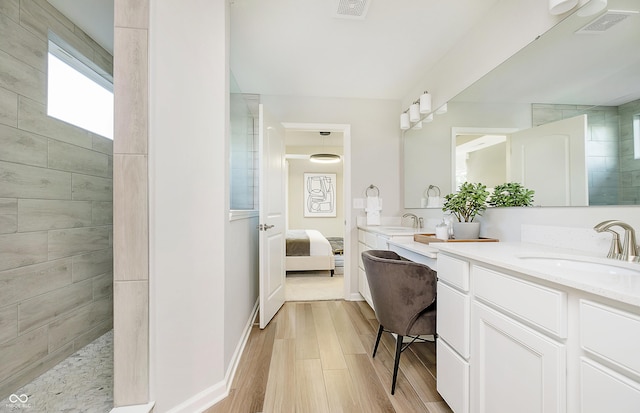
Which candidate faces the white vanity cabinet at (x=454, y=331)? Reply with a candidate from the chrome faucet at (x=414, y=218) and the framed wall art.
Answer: the framed wall art

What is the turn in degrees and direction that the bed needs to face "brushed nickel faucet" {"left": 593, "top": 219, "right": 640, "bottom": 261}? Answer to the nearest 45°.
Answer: approximately 90° to its right

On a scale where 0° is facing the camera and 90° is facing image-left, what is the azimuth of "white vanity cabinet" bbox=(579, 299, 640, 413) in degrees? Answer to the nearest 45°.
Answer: approximately 45°

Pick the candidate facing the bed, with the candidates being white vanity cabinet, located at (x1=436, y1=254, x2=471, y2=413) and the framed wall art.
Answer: the framed wall art

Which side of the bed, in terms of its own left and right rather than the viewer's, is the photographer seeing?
right

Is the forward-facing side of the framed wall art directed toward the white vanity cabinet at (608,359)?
yes

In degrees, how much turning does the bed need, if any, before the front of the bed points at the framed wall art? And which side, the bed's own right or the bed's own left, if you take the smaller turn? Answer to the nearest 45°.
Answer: approximately 90° to the bed's own left

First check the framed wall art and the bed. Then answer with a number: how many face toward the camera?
1

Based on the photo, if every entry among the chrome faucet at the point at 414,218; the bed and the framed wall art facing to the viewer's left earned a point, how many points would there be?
1

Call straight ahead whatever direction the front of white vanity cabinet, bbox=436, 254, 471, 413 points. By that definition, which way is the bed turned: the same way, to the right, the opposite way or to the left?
the opposite way
